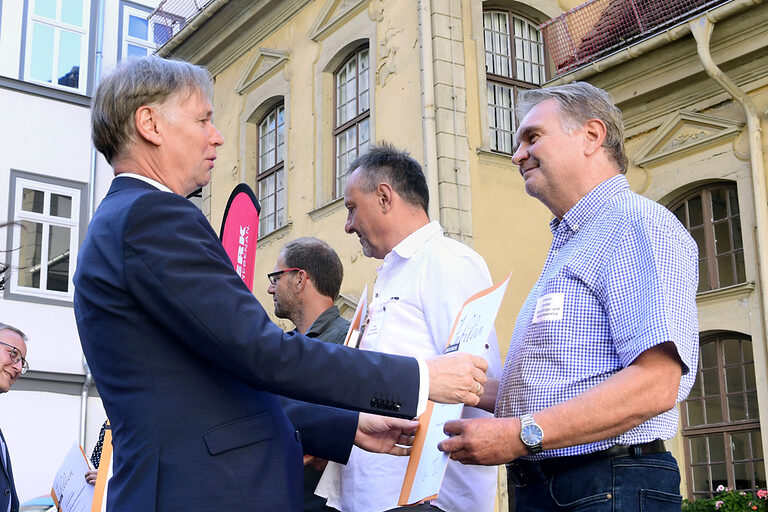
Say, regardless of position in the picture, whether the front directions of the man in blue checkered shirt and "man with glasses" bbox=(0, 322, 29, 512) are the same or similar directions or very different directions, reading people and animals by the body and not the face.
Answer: very different directions

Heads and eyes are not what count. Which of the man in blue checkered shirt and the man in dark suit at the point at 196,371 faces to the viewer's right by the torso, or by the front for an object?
the man in dark suit

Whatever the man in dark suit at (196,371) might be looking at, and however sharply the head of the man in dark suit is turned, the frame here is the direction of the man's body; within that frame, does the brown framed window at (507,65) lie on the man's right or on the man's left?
on the man's left

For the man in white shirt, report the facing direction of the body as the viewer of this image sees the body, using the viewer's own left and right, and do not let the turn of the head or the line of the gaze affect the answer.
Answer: facing to the left of the viewer

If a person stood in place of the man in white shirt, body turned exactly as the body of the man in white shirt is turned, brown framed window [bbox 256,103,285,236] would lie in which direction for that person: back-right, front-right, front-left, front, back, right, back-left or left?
right

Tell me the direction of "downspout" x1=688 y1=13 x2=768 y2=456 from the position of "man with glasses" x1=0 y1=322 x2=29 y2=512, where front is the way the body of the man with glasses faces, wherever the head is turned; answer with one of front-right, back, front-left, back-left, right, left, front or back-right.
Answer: front-left

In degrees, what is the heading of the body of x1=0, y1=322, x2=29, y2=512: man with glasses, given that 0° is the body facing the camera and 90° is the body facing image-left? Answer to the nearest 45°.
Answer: approximately 315°

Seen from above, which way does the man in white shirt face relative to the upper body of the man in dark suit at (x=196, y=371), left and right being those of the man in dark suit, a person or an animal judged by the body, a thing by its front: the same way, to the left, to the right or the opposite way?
the opposite way

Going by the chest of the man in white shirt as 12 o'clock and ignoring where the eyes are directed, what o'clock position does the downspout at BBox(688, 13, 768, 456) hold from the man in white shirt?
The downspout is roughly at 4 o'clock from the man in white shirt.

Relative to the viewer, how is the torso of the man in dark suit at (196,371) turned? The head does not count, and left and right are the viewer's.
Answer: facing to the right of the viewer

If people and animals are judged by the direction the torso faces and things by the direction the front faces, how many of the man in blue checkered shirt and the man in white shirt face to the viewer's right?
0

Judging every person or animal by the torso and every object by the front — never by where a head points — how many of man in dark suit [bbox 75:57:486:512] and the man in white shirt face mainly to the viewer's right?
1

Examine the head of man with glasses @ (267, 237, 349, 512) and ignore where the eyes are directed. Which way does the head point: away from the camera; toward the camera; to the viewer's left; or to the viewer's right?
to the viewer's left

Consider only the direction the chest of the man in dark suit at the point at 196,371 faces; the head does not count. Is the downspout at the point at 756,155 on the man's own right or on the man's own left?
on the man's own left

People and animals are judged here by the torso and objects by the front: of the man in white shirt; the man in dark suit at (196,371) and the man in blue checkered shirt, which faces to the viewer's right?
the man in dark suit

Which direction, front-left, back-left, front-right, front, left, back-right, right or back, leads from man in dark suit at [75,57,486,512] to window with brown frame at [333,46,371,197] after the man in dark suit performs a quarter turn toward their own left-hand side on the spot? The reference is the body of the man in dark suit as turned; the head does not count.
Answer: front

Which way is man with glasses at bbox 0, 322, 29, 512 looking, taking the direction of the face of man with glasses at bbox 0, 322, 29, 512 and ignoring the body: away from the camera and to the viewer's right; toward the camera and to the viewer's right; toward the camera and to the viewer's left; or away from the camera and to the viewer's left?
toward the camera and to the viewer's right

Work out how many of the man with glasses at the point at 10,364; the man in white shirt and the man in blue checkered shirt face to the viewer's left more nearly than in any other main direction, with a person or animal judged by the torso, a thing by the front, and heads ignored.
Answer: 2

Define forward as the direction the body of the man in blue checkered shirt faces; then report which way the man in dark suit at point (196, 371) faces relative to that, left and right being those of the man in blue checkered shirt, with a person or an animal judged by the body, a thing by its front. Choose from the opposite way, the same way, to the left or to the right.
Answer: the opposite way

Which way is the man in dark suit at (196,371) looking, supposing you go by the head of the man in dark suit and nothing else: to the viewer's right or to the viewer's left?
to the viewer's right
